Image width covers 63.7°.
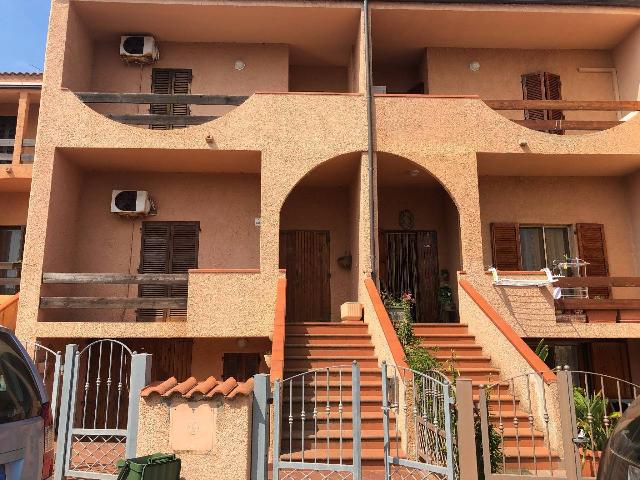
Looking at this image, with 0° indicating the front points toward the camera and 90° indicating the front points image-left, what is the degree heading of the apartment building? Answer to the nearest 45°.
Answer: approximately 0°

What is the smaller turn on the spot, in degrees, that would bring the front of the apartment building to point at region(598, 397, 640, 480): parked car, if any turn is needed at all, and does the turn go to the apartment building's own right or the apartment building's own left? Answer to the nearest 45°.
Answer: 0° — it already faces it

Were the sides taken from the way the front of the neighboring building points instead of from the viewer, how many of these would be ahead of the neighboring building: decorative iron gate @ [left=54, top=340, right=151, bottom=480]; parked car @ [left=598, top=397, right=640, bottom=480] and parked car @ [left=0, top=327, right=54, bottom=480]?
3

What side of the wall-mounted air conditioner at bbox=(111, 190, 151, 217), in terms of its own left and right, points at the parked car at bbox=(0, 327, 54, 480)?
front

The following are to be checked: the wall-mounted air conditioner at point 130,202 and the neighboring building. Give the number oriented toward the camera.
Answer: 2

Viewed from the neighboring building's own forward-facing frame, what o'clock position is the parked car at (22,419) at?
The parked car is roughly at 12 o'clock from the neighboring building.

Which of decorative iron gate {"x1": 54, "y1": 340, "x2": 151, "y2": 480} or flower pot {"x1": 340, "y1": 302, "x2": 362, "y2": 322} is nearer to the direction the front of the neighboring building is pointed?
the decorative iron gate

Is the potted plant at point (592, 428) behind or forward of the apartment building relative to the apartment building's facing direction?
forward

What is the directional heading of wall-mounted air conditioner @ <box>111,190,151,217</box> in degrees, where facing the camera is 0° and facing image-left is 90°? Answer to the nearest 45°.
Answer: approximately 0°

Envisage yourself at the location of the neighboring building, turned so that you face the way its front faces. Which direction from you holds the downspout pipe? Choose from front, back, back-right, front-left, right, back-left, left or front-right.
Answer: front-left

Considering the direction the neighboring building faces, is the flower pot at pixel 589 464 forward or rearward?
forward

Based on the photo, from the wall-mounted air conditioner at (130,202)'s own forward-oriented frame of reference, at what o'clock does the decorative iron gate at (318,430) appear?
The decorative iron gate is roughly at 11 o'clock from the wall-mounted air conditioner.

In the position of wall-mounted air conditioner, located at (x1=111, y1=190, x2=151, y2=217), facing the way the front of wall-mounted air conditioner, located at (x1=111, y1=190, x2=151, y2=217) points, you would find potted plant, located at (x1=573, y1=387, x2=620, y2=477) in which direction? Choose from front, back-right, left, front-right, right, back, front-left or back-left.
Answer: front-left
